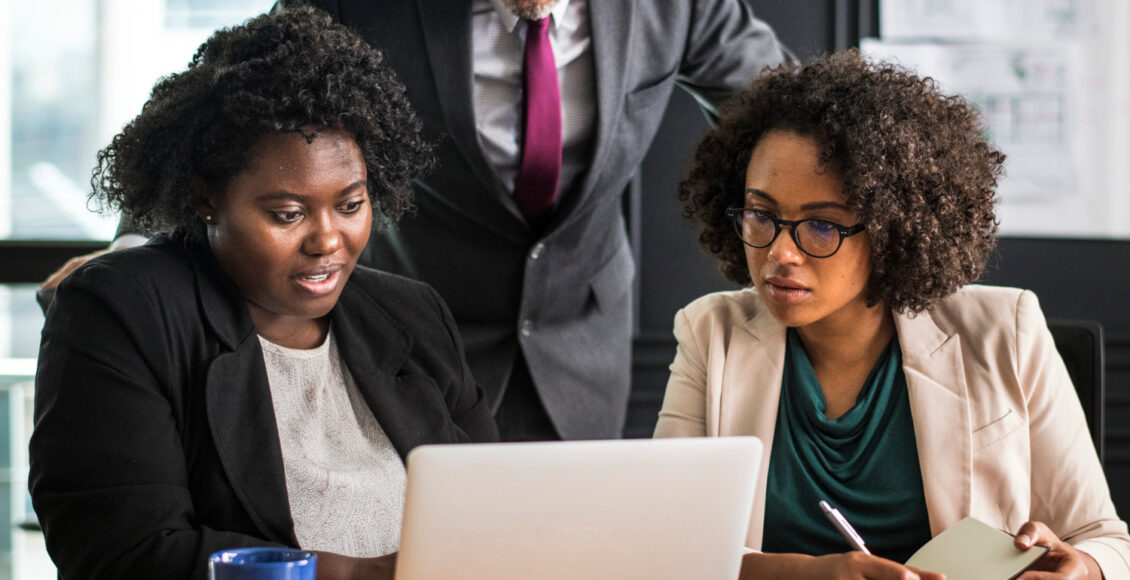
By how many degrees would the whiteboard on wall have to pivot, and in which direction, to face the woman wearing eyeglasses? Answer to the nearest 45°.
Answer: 0° — it already faces them

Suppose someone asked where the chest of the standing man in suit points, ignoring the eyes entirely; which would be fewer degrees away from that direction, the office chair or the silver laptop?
the silver laptop

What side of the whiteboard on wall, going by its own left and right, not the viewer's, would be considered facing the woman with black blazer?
front

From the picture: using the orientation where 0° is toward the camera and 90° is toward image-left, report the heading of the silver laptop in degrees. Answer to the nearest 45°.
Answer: approximately 180°

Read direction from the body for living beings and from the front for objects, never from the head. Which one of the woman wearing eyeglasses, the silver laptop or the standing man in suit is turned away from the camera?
the silver laptop

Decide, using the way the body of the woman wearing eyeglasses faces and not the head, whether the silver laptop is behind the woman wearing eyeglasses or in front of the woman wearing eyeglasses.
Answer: in front

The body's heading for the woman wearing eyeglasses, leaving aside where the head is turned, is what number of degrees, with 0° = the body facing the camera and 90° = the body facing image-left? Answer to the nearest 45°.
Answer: approximately 45°

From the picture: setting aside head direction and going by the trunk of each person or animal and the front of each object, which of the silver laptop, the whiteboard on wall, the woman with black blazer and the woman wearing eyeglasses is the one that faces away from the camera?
the silver laptop

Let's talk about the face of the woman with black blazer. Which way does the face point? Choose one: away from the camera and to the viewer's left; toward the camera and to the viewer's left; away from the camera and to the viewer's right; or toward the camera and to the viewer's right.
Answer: toward the camera and to the viewer's right

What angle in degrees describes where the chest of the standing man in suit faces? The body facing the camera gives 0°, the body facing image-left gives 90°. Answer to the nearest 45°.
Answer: approximately 0°

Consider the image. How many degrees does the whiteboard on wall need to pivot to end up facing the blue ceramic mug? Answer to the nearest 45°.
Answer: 0° — it already faces it
